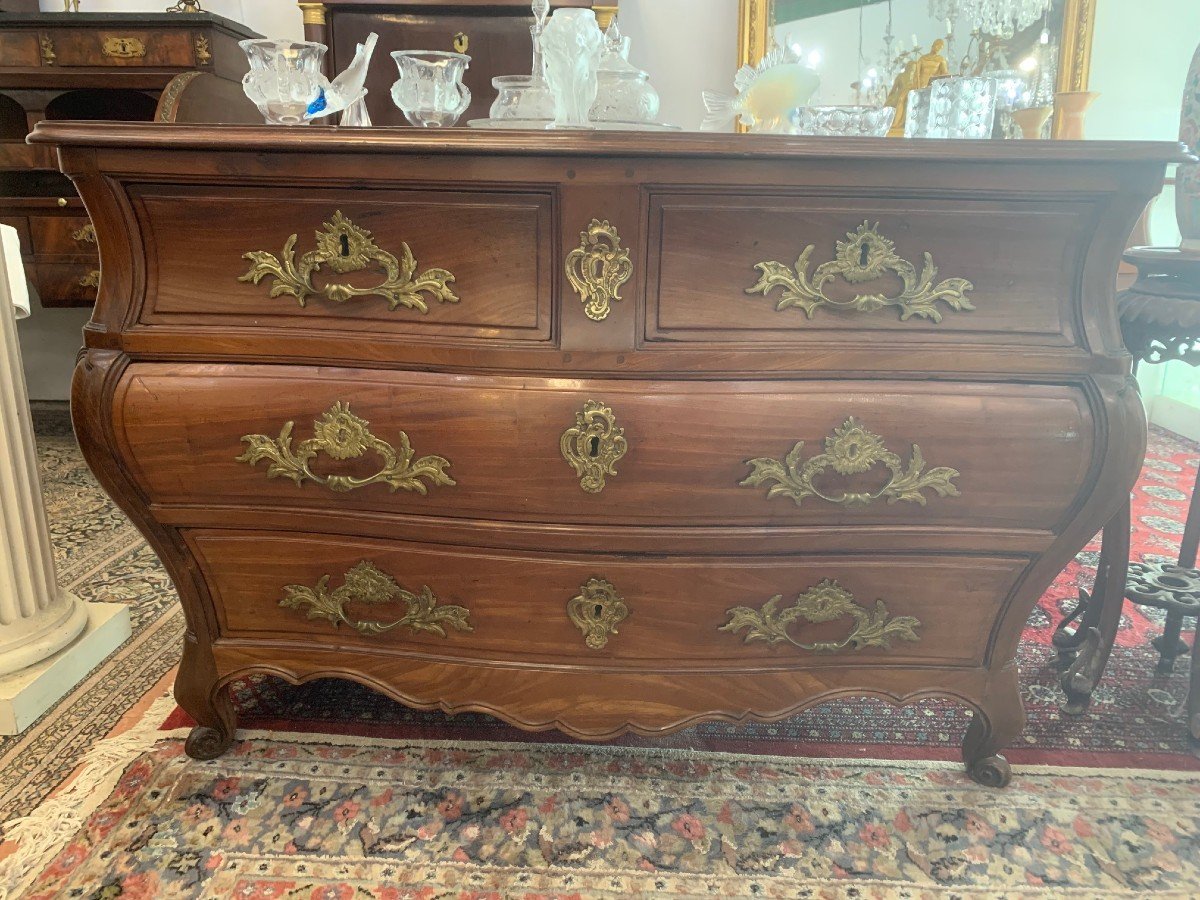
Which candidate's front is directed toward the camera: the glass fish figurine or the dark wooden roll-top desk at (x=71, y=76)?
the dark wooden roll-top desk

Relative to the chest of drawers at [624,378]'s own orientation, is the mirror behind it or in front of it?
behind

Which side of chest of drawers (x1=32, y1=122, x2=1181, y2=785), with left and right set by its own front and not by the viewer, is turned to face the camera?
front

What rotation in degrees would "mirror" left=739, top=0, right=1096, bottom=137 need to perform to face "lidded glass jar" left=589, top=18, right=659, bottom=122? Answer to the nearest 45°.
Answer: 0° — it already faces it

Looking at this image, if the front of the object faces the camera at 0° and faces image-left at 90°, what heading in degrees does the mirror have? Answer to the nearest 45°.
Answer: approximately 0°

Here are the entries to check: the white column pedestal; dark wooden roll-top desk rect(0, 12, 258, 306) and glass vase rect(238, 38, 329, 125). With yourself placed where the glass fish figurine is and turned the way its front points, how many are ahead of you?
0

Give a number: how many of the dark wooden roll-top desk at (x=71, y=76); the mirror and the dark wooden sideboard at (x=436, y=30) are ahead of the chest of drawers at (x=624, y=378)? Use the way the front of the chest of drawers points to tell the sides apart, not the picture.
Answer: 0

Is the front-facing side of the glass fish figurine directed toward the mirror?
no

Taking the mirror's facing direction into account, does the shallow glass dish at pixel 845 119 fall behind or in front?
in front

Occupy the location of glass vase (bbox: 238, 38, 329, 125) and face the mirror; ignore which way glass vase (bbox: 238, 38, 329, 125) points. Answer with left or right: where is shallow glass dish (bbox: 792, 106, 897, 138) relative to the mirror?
right

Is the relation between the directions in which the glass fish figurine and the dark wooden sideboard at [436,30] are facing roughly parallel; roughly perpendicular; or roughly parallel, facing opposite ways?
roughly perpendicular

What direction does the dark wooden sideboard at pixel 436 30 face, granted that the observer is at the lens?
facing the viewer

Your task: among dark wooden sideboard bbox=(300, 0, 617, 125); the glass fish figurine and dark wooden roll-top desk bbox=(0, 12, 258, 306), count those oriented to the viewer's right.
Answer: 1

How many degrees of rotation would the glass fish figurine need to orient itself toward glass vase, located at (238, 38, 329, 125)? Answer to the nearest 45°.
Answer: approximately 135° to its right

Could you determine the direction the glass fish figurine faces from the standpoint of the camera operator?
facing to the right of the viewer

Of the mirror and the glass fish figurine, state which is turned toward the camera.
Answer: the mirror

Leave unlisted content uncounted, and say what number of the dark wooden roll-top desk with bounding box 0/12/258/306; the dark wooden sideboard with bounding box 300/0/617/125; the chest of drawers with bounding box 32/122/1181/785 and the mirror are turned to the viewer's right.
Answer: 0
